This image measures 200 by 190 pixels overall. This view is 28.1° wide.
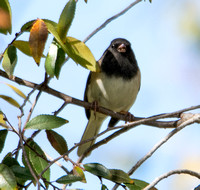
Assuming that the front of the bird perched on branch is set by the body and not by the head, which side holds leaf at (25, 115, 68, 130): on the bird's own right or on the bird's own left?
on the bird's own right

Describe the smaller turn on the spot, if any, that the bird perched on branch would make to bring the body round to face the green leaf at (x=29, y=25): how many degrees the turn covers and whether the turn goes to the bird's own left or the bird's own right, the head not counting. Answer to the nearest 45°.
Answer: approximately 45° to the bird's own right

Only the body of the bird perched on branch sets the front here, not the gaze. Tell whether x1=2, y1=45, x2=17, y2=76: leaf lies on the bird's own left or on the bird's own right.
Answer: on the bird's own right

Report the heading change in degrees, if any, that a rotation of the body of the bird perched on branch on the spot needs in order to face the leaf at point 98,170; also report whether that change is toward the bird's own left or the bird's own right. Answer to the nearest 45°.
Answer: approximately 45° to the bird's own right

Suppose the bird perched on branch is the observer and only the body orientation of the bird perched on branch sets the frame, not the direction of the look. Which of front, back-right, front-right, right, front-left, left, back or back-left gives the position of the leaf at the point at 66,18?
front-right

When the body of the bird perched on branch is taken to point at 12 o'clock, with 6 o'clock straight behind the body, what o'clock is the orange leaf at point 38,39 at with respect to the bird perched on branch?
The orange leaf is roughly at 2 o'clock from the bird perched on branch.

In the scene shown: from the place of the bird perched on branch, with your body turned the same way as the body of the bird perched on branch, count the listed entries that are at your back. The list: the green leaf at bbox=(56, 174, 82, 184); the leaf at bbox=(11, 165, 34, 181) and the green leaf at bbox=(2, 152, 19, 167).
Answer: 0

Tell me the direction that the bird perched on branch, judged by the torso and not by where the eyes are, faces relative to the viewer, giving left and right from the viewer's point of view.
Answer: facing the viewer and to the right of the viewer

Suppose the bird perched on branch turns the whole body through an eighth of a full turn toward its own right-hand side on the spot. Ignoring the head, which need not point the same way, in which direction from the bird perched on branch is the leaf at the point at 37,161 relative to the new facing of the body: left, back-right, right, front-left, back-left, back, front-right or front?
front

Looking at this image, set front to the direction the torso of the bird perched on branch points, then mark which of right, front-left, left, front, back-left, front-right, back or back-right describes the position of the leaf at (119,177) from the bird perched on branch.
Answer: front-right

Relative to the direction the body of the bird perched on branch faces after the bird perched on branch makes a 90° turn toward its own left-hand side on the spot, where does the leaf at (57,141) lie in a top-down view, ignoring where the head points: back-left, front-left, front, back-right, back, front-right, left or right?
back-right

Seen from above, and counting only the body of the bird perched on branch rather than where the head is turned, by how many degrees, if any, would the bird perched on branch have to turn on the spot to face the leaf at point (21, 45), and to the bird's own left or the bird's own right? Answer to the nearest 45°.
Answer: approximately 45° to the bird's own right
